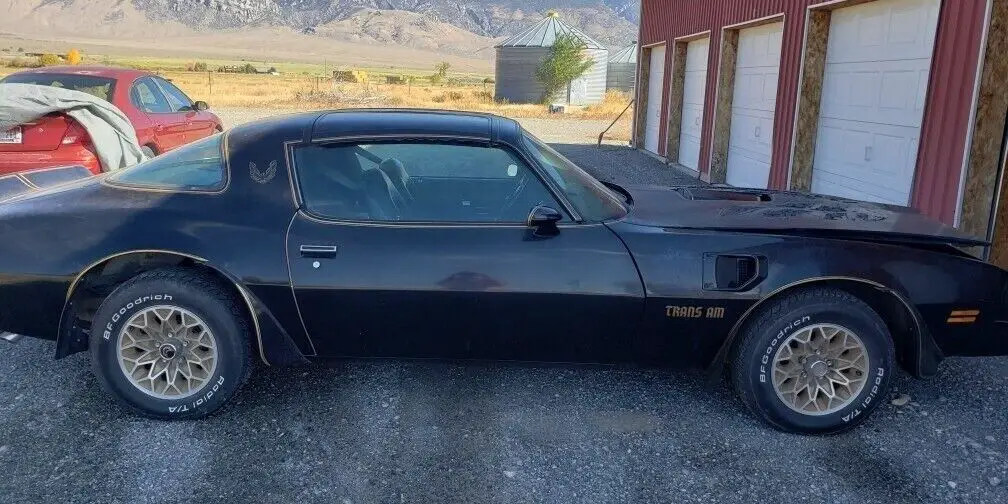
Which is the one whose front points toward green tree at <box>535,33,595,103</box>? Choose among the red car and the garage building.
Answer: the red car

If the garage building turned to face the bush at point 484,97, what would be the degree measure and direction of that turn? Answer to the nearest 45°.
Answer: approximately 90° to its right

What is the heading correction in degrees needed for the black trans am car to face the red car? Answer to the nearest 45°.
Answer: approximately 135° to its left

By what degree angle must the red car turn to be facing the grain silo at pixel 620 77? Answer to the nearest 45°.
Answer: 0° — it already faces it

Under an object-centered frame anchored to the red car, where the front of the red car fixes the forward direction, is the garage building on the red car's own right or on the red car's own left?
on the red car's own right

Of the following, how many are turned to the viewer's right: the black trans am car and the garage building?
1

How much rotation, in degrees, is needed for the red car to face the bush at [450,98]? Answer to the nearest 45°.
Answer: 0° — it already faces it

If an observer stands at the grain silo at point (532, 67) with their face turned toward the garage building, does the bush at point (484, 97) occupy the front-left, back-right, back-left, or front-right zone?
back-right

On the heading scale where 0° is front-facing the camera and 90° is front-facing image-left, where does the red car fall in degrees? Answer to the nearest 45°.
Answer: approximately 225°

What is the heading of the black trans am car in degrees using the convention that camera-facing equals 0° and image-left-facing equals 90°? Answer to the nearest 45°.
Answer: approximately 270°

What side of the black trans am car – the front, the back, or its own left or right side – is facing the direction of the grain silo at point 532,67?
left

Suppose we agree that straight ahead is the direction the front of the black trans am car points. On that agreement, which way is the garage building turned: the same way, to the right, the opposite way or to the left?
the opposite way

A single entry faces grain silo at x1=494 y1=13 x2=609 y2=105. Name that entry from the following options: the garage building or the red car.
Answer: the red car

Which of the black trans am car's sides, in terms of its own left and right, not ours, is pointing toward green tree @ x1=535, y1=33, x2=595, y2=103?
left

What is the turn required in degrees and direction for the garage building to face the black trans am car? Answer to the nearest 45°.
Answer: approximately 45° to its left
